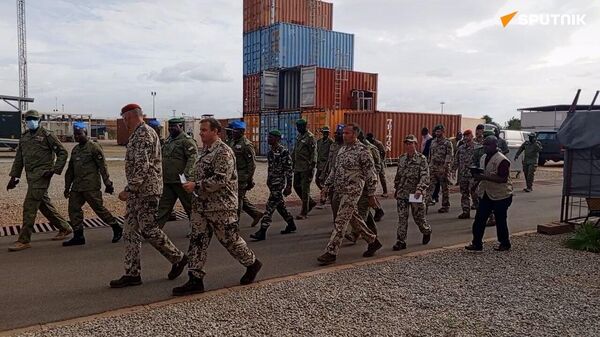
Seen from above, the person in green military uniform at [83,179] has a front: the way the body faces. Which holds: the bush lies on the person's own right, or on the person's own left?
on the person's own left
